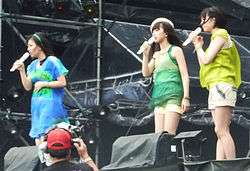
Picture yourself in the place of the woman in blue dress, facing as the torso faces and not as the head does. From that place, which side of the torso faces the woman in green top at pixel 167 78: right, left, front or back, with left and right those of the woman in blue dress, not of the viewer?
left

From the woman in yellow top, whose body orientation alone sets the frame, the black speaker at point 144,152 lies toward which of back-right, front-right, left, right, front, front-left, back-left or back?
front-left

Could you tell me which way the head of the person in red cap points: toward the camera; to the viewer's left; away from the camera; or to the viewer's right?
away from the camera

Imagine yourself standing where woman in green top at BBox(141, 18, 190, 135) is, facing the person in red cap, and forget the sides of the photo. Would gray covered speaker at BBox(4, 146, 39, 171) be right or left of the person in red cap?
right

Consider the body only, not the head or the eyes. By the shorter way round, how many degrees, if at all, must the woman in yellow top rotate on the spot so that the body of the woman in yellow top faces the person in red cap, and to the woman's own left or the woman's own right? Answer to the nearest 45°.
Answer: approximately 45° to the woman's own left

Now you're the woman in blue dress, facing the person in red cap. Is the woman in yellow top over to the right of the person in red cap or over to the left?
left

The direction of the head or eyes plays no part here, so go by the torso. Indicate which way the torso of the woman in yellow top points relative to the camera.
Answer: to the viewer's left
